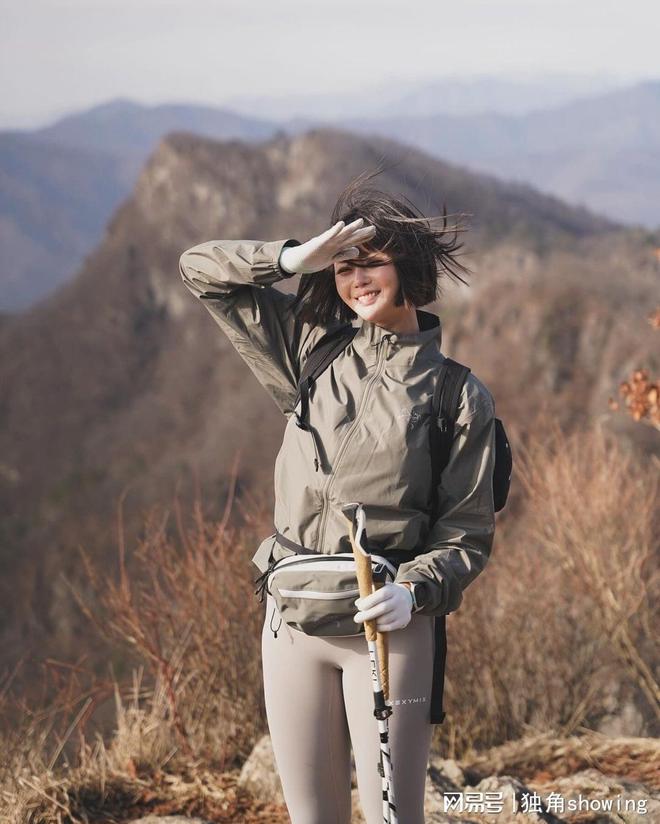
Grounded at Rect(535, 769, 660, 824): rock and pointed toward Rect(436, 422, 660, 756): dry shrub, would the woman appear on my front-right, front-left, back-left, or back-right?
back-left

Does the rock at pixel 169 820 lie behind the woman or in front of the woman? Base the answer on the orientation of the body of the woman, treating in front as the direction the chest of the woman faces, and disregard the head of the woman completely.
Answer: behind

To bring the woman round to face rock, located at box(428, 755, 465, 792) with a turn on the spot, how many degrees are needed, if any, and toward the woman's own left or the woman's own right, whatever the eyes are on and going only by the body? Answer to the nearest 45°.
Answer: approximately 180°

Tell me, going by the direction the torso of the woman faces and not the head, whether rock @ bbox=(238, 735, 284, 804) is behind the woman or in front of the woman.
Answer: behind

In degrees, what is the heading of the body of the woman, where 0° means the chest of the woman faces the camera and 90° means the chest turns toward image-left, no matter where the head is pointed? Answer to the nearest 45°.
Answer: approximately 0°

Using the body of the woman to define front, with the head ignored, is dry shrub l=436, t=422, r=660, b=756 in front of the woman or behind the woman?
behind
